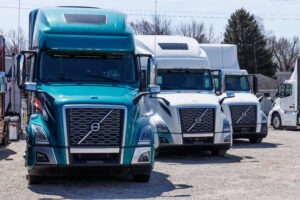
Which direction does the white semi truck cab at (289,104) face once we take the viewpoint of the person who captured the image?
facing to the left of the viewer

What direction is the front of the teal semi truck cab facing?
toward the camera

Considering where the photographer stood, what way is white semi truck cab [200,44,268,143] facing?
facing the viewer and to the right of the viewer

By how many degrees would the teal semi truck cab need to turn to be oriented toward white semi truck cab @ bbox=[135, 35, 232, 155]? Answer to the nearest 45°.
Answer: approximately 135° to its left
